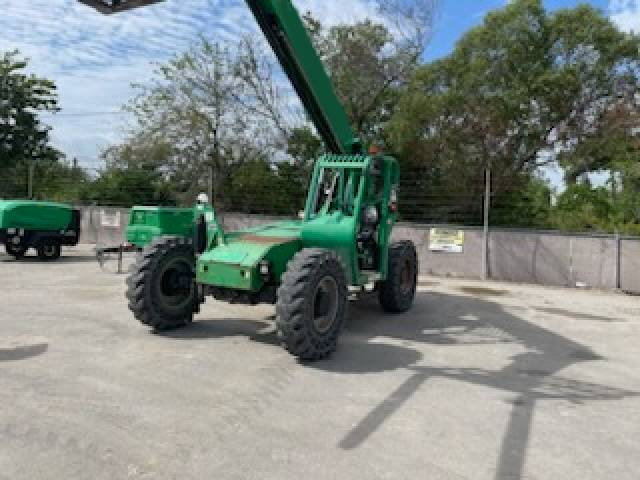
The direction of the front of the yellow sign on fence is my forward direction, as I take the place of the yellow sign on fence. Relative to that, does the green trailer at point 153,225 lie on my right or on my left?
on my right

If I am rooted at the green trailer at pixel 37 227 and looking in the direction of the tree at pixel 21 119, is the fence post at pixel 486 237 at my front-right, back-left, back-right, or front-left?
back-right

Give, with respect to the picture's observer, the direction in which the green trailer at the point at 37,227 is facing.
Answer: facing to the left of the viewer

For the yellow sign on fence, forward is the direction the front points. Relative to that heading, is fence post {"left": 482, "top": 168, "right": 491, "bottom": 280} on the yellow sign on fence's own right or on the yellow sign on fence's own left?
on the yellow sign on fence's own left

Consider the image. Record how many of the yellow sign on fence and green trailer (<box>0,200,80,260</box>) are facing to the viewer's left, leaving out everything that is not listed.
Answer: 1

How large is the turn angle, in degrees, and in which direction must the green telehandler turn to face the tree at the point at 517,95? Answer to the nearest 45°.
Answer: approximately 180°

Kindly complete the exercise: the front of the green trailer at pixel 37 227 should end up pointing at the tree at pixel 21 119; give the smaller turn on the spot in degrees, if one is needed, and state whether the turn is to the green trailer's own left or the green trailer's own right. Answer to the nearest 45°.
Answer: approximately 90° to the green trailer's own right

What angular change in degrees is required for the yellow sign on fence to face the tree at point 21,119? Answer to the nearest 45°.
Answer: approximately 90° to its right
